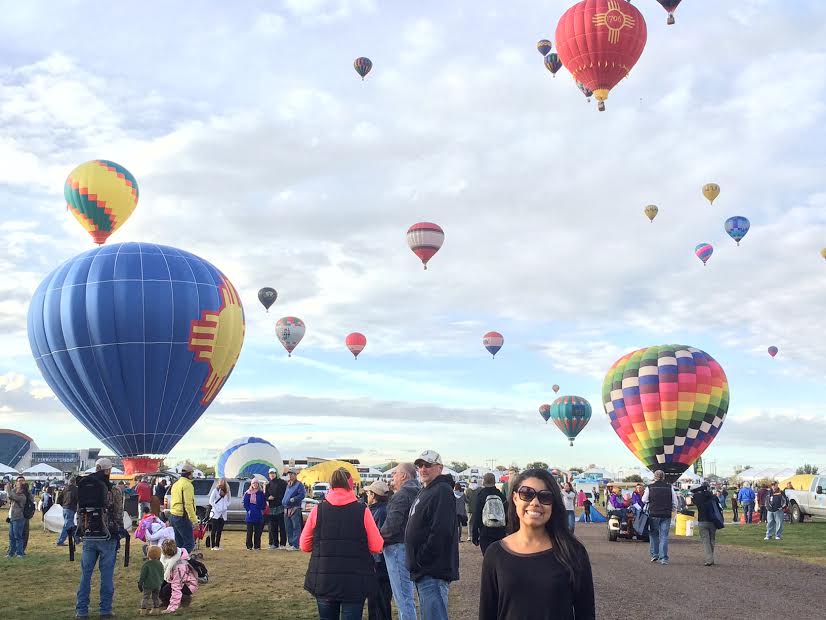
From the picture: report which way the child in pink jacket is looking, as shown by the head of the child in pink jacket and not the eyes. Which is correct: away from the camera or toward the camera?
away from the camera

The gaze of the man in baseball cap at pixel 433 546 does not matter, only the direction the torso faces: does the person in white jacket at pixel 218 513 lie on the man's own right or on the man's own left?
on the man's own right

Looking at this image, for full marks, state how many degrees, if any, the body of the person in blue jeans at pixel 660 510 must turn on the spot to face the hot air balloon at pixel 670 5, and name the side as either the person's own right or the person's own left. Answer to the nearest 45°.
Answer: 0° — they already face it

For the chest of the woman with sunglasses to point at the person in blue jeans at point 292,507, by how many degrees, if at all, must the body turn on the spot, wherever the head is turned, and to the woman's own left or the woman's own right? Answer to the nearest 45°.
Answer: approximately 180°

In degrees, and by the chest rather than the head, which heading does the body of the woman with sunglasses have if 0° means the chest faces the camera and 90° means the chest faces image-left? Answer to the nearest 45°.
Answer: approximately 0°

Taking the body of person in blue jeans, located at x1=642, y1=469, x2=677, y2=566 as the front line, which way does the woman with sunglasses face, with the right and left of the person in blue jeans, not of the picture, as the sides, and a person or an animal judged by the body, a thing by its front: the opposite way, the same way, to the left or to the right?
the opposite way

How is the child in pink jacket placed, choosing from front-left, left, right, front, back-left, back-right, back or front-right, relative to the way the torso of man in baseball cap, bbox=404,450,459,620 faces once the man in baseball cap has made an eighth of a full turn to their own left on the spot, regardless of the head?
back-right

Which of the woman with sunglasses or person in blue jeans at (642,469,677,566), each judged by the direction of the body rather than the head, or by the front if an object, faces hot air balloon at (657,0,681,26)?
the person in blue jeans

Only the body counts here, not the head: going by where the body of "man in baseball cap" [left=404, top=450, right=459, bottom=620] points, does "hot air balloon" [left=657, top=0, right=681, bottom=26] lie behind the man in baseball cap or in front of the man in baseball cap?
behind

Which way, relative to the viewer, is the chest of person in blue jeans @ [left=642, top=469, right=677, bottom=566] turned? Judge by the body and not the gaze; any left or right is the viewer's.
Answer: facing away from the viewer
